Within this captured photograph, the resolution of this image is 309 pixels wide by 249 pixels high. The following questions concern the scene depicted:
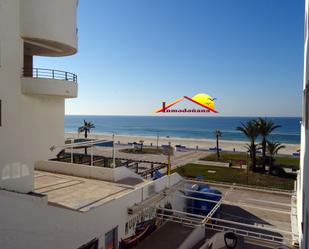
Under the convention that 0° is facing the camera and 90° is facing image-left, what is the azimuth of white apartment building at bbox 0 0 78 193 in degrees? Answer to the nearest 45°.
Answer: approximately 270°

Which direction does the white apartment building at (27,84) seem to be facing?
to the viewer's right
